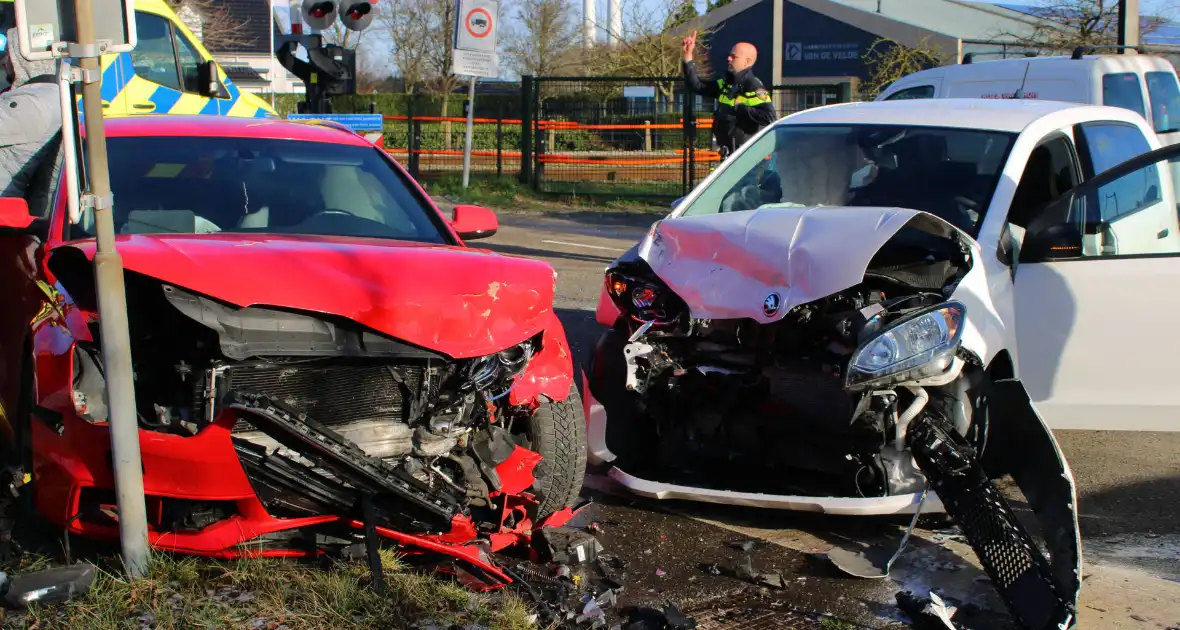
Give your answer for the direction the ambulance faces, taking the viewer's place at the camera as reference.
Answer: facing to the right of the viewer

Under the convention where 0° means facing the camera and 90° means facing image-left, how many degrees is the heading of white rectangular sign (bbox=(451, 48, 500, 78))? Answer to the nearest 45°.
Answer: approximately 0°

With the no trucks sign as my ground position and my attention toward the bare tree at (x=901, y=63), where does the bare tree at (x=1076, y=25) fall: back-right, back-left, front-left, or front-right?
front-right

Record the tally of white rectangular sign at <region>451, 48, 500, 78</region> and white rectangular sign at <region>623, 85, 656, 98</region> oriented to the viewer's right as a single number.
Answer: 0

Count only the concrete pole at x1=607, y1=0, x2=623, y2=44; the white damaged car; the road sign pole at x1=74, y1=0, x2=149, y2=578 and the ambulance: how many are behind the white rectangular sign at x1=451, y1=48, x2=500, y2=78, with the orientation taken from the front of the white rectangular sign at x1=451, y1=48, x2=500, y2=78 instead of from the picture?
1

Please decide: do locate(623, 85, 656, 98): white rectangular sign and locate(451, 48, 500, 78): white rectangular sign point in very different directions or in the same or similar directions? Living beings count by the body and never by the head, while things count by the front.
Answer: same or similar directions

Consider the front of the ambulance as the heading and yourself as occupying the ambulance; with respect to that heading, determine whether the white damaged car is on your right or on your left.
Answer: on your right

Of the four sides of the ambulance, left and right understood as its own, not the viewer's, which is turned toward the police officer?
front

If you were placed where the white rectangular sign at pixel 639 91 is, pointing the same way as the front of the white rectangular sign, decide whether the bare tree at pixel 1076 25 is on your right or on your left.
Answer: on your left

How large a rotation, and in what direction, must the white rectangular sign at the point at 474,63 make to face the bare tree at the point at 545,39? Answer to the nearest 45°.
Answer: approximately 180°

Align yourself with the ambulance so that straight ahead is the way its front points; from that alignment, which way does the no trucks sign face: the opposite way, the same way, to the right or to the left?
to the right

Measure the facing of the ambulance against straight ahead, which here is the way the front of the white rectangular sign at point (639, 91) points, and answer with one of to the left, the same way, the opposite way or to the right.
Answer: to the left

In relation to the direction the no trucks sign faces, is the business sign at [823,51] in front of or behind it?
behind

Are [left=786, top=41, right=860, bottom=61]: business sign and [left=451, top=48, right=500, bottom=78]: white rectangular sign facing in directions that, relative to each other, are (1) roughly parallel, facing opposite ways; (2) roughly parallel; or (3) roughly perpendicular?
roughly parallel

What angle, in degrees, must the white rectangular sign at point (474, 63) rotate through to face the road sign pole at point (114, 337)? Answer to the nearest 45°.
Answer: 0° — it already faces it

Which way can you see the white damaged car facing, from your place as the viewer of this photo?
facing the viewer and to the left of the viewer

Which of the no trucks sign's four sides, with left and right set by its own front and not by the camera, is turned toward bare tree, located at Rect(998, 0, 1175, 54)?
left

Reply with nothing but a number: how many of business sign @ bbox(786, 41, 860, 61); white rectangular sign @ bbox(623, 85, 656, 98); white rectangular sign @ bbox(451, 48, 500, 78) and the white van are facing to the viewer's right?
0
